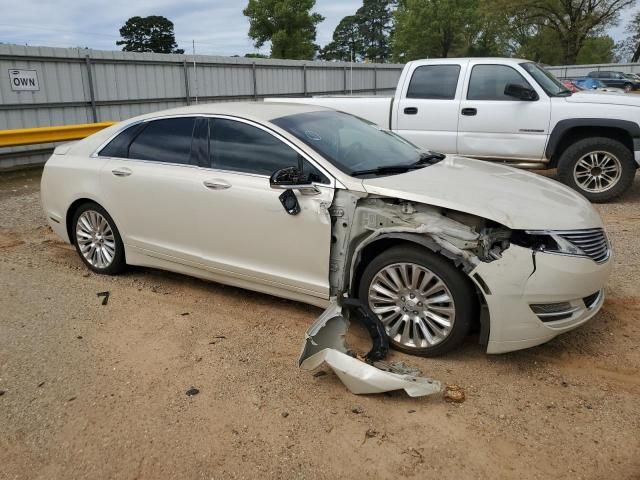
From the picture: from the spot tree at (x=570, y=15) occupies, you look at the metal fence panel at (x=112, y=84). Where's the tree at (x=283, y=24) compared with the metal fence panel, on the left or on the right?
right

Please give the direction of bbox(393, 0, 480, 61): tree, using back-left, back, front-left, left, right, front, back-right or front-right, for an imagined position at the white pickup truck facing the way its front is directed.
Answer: left

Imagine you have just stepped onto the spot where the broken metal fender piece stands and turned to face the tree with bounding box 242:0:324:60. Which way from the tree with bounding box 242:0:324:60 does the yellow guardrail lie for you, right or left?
left

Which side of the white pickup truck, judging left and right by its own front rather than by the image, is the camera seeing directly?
right

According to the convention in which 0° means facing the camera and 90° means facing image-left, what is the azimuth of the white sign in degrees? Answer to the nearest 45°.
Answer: approximately 0°

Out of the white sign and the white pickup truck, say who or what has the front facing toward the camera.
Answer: the white sign

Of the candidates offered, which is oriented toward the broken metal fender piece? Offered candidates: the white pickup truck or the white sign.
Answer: the white sign

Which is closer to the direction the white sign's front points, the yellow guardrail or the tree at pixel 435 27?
the yellow guardrail

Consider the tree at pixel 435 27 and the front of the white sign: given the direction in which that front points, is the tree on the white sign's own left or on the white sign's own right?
on the white sign's own left

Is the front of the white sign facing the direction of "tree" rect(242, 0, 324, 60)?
no

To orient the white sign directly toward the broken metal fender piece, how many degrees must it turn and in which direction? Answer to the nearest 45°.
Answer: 0° — it already faces it

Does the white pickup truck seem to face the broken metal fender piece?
no

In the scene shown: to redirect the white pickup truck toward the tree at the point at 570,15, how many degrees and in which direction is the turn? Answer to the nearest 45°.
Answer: approximately 90° to its left

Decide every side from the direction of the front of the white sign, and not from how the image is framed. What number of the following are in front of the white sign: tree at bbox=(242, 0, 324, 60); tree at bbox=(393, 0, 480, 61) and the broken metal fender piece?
1

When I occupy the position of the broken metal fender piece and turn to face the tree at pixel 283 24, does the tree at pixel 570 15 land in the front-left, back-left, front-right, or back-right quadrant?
front-right

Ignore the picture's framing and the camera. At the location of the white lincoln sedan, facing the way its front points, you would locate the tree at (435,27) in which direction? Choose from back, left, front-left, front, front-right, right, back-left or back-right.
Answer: back-left

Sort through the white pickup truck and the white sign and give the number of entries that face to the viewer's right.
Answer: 1

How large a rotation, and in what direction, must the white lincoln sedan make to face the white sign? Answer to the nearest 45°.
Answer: approximately 180°

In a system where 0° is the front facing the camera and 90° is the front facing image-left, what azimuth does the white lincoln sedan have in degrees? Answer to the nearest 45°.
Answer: approximately 315°

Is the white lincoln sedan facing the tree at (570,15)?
no
